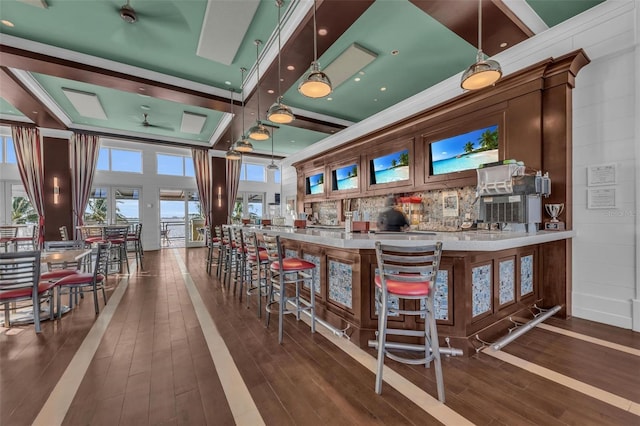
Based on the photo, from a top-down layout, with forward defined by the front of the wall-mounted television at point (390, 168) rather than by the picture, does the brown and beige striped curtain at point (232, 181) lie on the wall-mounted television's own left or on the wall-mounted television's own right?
on the wall-mounted television's own right

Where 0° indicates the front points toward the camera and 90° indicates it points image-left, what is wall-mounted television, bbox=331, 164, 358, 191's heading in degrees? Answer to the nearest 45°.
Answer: approximately 45°

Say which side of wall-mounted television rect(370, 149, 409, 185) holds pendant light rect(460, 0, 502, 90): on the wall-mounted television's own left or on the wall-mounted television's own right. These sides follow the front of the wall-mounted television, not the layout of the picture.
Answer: on the wall-mounted television's own left

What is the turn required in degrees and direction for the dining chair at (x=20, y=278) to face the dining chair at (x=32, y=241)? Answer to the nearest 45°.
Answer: approximately 45° to its left

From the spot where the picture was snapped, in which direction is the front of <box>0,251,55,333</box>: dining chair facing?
facing away from the viewer and to the right of the viewer

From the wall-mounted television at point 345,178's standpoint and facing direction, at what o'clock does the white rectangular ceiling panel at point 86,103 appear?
The white rectangular ceiling panel is roughly at 1 o'clock from the wall-mounted television.

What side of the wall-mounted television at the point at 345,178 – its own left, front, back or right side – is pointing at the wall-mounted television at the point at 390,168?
left
